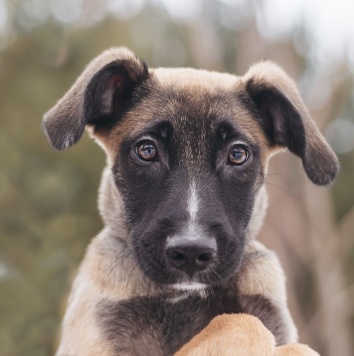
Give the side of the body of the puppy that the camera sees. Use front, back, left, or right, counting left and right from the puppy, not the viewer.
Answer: front
